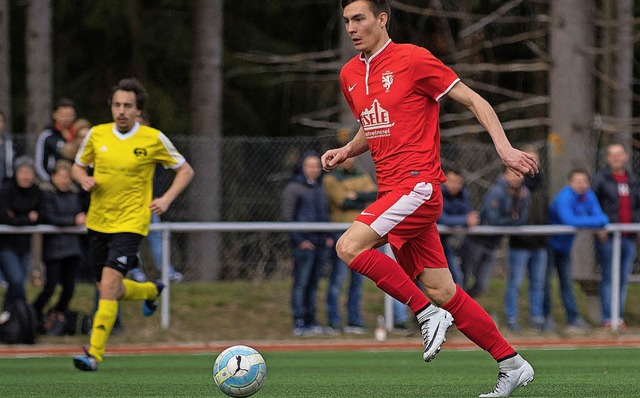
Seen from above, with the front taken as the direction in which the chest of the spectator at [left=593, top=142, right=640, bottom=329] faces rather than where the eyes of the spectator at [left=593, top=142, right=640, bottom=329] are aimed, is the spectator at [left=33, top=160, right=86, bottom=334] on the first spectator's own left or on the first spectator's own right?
on the first spectator's own right

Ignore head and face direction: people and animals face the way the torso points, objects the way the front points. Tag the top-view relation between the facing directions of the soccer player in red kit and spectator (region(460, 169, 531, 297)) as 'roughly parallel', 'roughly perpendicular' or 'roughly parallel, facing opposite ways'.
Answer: roughly perpendicular

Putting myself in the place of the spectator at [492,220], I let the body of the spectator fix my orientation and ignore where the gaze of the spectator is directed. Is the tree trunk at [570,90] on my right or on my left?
on my left

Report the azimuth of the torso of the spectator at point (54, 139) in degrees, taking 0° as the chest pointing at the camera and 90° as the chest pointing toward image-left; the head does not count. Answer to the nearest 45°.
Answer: approximately 315°

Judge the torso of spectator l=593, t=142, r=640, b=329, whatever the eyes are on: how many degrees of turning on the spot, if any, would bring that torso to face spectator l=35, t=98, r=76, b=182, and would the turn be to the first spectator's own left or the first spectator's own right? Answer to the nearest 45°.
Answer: approximately 90° to the first spectator's own right

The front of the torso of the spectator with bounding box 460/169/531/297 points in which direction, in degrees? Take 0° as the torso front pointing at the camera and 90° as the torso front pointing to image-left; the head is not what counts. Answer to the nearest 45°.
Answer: approximately 315°
